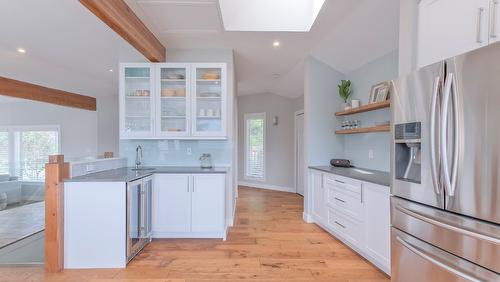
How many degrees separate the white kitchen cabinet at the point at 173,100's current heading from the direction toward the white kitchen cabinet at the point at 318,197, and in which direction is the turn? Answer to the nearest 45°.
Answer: approximately 90° to its left

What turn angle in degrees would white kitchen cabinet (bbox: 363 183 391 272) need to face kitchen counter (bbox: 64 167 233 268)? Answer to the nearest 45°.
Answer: approximately 45° to its right

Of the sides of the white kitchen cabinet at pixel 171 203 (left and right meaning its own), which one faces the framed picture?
left

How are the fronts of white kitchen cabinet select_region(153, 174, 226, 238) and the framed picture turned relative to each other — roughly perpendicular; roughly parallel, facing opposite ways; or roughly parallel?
roughly perpendicular

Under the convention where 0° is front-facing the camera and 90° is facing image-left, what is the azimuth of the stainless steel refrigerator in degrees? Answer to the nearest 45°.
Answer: approximately 45°

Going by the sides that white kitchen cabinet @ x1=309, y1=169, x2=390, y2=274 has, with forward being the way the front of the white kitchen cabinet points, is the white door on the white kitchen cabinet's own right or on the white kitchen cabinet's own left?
on the white kitchen cabinet's own right

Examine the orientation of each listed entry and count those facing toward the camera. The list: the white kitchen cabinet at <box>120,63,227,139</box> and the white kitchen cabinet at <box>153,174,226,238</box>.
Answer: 2

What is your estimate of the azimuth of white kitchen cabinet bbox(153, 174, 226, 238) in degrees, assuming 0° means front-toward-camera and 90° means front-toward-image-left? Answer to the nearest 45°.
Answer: approximately 0°

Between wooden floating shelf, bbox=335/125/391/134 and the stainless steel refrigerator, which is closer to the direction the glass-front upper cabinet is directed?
the stainless steel refrigerator
